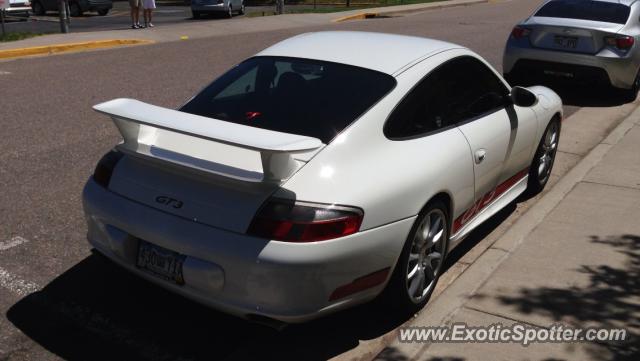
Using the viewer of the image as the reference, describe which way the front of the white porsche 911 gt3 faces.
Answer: facing away from the viewer and to the right of the viewer

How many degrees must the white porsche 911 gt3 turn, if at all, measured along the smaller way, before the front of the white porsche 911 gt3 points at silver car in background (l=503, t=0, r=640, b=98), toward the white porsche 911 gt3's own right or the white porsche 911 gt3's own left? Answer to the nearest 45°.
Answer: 0° — it already faces it

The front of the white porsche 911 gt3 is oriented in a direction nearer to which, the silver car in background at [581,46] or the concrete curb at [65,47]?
the silver car in background

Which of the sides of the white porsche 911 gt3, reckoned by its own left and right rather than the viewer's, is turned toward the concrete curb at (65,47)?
left

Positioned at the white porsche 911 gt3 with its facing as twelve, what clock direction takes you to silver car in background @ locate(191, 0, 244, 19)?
The silver car in background is roughly at 10 o'clock from the white porsche 911 gt3.
